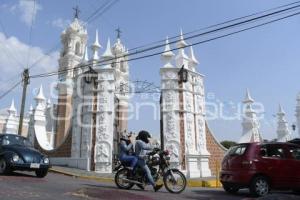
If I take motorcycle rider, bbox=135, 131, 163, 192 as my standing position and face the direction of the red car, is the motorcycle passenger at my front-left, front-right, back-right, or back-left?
back-left

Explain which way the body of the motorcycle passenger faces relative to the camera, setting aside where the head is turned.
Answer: to the viewer's right

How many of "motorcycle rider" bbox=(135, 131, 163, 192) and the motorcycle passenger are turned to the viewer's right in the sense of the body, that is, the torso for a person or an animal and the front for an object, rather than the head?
2

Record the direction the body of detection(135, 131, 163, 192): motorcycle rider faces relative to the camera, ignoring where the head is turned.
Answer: to the viewer's right

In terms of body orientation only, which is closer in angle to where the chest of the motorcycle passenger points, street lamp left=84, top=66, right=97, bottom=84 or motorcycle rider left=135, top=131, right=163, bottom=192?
the motorcycle rider

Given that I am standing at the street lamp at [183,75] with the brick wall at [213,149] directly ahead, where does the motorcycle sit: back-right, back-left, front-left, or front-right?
back-right

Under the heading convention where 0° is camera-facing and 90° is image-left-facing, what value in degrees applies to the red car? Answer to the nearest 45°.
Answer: approximately 225°

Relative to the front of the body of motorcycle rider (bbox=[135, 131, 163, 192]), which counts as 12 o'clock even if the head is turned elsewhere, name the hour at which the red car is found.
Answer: The red car is roughly at 12 o'clock from the motorcycle rider.

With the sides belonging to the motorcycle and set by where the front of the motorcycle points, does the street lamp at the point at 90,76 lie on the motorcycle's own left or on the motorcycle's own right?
on the motorcycle's own left

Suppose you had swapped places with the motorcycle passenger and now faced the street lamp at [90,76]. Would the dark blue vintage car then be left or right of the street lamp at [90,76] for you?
left

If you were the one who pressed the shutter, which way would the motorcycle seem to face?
facing to the right of the viewer

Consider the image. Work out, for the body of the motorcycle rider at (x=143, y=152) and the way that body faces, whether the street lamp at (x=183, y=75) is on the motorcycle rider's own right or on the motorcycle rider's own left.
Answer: on the motorcycle rider's own left

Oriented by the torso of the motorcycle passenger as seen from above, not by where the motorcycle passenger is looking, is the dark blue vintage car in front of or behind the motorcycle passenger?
behind

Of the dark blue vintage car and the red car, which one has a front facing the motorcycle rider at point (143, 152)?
the dark blue vintage car
